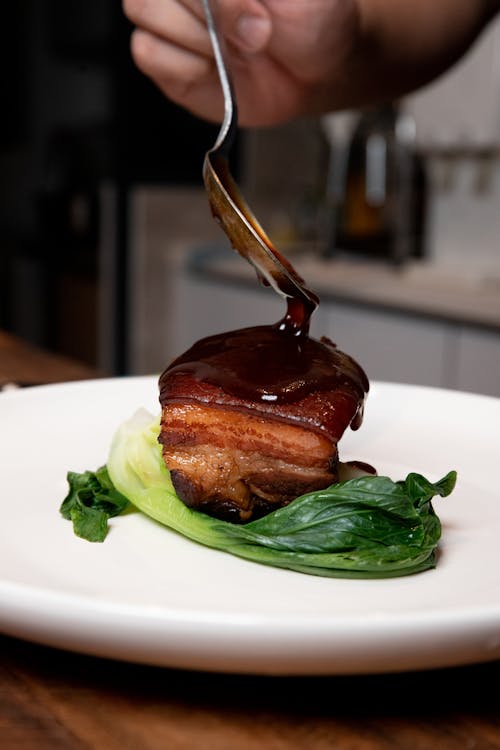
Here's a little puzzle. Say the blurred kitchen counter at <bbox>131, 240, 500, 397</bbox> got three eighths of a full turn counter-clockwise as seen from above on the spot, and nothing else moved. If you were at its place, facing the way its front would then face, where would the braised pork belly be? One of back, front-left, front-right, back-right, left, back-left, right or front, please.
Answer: right

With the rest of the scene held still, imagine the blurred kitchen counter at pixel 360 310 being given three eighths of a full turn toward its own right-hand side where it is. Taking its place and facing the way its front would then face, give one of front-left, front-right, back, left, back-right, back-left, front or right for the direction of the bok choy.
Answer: back

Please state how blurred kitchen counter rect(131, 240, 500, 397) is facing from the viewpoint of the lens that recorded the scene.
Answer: facing the viewer and to the left of the viewer

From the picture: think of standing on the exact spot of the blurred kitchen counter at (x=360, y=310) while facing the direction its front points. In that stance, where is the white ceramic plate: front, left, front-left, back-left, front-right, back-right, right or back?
front-left
